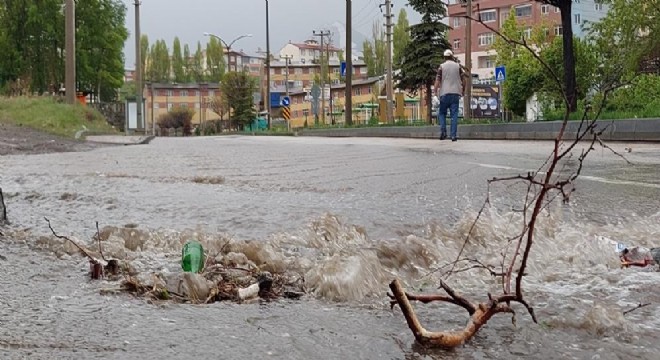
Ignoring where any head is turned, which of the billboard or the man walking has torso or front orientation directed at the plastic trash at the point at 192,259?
the billboard

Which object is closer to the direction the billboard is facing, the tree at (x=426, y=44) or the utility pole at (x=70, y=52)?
the utility pole

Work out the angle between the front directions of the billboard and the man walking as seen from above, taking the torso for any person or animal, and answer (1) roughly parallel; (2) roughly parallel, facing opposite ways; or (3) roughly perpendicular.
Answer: roughly parallel, facing opposite ways

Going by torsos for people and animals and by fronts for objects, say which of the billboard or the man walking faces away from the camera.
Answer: the man walking

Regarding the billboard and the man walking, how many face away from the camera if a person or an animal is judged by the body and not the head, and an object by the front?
1

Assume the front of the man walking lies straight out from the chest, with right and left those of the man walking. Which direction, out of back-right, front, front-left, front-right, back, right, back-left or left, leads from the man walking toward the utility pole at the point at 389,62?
front

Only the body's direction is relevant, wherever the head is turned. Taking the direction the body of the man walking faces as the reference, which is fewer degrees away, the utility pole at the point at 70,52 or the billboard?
the billboard

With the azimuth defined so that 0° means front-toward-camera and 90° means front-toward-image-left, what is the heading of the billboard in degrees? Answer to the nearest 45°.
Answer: approximately 0°

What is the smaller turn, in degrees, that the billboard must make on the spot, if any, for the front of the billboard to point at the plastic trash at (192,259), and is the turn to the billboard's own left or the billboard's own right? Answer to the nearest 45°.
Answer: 0° — it already faces it

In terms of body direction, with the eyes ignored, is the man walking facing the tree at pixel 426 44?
yes

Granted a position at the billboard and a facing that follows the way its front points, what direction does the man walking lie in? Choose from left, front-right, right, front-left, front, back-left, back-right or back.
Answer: front

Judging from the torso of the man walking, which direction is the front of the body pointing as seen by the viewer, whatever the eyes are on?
away from the camera

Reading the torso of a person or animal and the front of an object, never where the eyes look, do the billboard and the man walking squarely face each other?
yes
